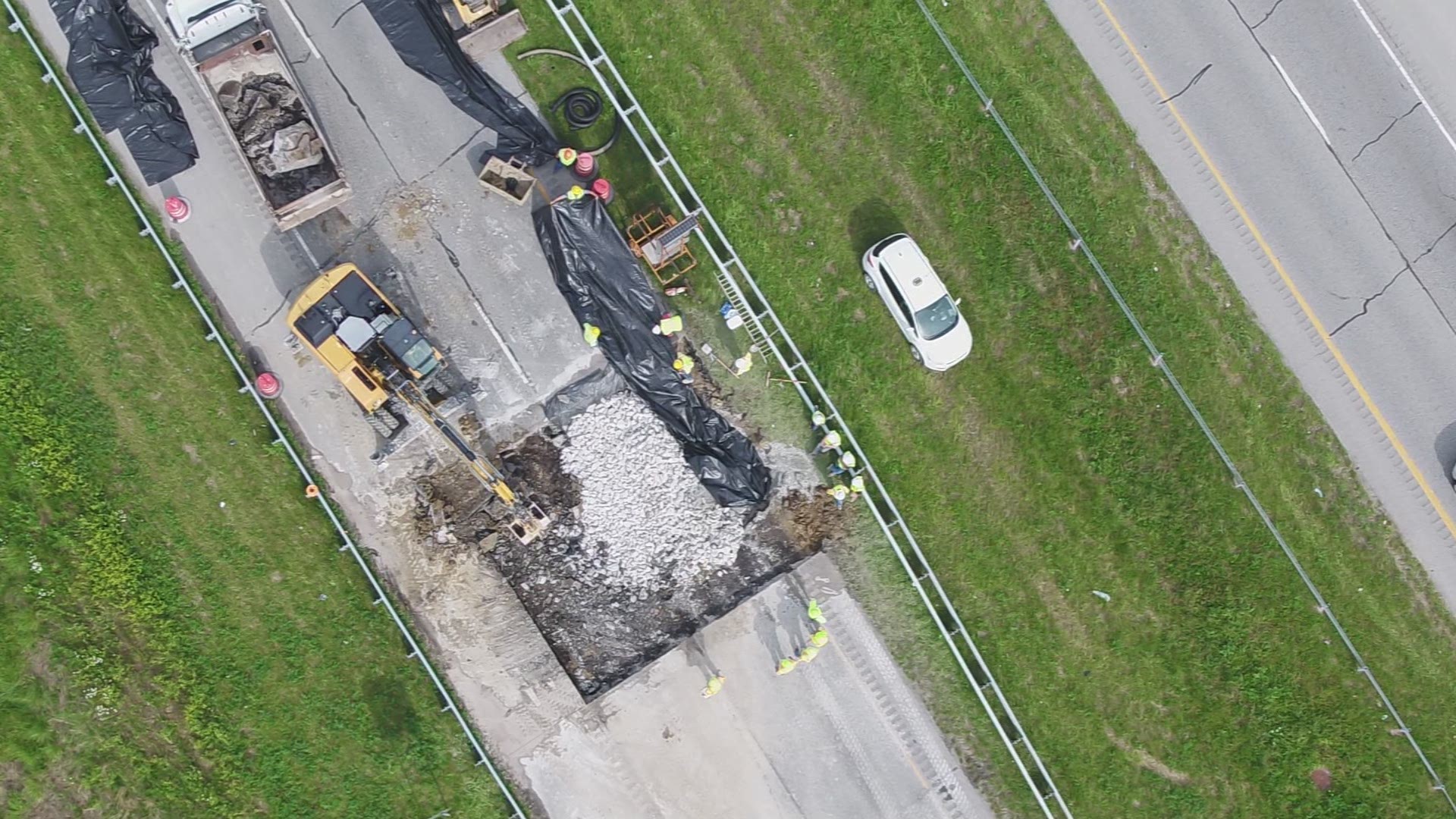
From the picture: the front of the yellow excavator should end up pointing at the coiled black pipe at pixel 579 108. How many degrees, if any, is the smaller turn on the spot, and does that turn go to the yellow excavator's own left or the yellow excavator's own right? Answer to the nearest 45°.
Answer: approximately 45° to the yellow excavator's own left

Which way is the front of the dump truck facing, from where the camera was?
facing away from the viewer and to the left of the viewer

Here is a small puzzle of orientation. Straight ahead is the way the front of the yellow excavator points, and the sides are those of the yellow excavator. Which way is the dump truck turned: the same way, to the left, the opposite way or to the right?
the opposite way

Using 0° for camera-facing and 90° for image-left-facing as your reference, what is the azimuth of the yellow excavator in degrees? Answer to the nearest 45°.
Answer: approximately 315°

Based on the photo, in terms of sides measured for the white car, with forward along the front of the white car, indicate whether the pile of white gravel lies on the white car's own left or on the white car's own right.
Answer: on the white car's own right

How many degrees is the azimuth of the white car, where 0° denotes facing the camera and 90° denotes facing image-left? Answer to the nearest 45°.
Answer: approximately 315°
